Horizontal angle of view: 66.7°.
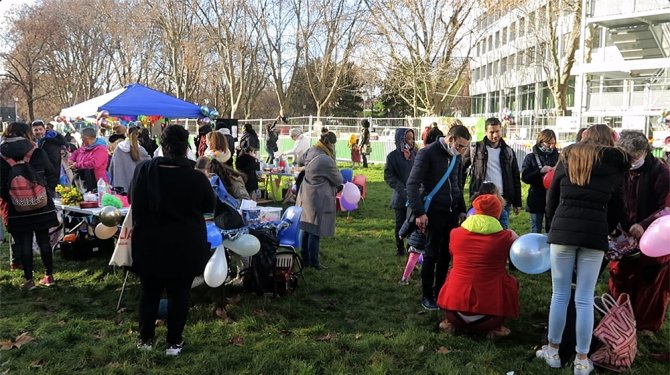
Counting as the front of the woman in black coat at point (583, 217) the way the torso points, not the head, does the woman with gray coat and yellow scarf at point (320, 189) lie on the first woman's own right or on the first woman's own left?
on the first woman's own left

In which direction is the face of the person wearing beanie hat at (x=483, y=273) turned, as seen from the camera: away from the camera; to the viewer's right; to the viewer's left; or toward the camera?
away from the camera

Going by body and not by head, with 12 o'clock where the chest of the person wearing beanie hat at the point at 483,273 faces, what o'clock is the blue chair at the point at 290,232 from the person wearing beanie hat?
The blue chair is roughly at 10 o'clock from the person wearing beanie hat.

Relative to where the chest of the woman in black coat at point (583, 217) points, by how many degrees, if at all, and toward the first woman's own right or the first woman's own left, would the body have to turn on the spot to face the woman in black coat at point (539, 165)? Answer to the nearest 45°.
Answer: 0° — they already face them

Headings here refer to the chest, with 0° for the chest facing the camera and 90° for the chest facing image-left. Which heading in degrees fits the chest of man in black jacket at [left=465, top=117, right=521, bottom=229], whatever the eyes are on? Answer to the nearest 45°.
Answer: approximately 0°

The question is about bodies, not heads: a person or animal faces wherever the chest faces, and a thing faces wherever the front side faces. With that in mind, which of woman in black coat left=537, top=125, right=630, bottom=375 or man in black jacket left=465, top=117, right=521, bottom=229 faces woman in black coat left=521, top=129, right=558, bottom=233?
woman in black coat left=537, top=125, right=630, bottom=375

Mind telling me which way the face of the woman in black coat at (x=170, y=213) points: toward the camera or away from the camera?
away from the camera

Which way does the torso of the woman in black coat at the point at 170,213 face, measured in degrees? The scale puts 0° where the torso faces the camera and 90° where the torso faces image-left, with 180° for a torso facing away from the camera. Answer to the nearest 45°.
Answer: approximately 180°

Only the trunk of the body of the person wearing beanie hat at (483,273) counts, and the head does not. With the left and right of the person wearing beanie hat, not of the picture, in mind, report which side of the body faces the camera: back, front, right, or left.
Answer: back

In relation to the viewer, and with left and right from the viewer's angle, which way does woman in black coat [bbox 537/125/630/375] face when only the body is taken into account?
facing away from the viewer

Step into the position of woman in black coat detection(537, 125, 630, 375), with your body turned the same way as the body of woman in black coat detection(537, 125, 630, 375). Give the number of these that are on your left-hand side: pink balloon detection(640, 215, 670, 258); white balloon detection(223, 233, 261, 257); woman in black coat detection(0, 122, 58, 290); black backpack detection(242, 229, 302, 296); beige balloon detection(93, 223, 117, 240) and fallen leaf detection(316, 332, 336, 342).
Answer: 5

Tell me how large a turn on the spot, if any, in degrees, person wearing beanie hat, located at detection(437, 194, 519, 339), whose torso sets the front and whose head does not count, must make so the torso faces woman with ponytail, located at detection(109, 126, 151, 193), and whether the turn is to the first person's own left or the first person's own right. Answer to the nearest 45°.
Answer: approximately 90° to the first person's own left
